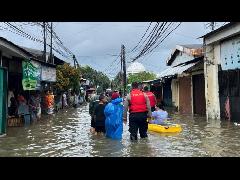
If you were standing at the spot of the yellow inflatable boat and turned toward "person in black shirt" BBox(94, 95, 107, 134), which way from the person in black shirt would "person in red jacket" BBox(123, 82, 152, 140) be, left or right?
left

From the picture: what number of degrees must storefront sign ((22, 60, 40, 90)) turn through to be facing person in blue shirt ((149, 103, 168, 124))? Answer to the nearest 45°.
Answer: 0° — it already faces them

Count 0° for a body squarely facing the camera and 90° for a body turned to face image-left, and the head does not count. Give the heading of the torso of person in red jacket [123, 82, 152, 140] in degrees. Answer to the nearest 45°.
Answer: approximately 180°

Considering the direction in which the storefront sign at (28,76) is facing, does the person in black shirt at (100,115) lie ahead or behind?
ahead

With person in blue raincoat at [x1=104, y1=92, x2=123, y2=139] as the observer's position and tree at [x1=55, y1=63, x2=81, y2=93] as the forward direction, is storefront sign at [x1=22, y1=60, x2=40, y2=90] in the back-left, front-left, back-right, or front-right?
front-left

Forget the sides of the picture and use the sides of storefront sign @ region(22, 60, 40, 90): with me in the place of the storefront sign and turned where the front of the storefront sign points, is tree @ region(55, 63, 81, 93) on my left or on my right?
on my left

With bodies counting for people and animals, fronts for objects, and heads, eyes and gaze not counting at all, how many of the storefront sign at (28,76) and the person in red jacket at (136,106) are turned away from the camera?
1

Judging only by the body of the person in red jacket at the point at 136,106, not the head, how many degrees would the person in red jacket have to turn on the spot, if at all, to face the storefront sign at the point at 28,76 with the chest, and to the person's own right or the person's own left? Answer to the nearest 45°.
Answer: approximately 45° to the person's own left

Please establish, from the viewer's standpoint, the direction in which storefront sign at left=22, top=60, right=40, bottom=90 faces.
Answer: facing the viewer and to the right of the viewer

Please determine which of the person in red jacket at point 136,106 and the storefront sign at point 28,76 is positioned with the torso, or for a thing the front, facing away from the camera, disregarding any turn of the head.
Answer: the person in red jacket

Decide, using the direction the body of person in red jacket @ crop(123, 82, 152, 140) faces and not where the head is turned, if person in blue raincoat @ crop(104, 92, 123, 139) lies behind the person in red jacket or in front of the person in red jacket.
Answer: in front
